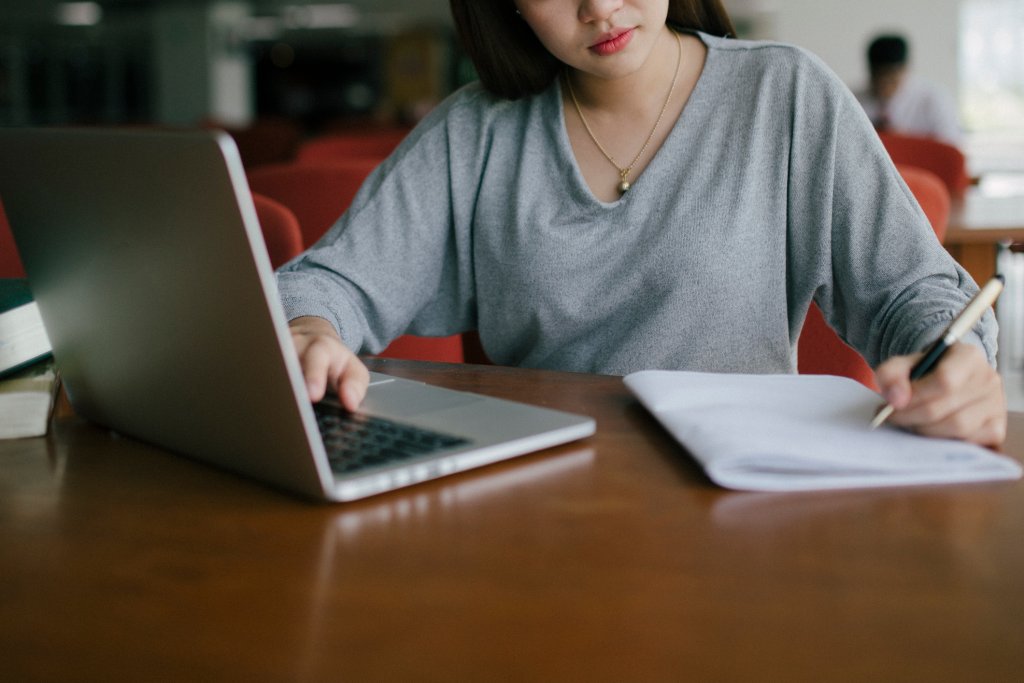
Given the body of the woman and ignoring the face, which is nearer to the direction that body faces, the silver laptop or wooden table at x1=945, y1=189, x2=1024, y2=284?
the silver laptop

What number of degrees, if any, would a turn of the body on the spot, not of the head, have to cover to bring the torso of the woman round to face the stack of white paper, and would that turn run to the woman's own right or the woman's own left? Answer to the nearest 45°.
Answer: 0° — they already face it

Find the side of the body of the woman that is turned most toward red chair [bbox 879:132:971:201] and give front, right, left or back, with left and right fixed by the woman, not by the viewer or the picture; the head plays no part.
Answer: back

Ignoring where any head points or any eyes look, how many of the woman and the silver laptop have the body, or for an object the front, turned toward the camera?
1

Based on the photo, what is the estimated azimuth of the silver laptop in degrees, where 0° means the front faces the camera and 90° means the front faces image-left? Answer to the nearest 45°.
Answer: approximately 225°

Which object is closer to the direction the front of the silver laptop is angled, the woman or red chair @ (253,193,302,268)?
the woman

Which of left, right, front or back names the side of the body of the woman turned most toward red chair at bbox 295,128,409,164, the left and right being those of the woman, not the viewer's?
back

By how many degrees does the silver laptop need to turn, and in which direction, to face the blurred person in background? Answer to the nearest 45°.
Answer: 0° — it already faces them

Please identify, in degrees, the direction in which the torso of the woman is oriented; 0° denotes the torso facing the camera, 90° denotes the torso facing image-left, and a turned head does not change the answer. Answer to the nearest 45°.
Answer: approximately 0°

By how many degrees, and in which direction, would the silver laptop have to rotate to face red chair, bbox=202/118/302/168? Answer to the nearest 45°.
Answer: approximately 45° to its left

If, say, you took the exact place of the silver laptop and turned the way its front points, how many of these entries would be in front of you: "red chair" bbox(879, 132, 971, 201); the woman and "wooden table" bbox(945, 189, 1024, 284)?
3
